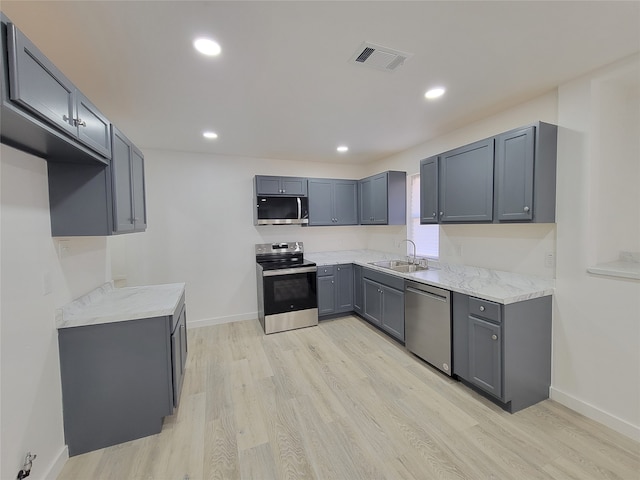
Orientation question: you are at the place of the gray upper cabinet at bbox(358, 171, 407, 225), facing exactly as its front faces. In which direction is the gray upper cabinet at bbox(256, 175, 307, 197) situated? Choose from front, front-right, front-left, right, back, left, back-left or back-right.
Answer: front-right

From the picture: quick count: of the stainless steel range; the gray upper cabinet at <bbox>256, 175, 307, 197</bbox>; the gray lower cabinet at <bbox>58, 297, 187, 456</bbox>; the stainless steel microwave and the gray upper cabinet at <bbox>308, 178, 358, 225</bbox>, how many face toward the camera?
4

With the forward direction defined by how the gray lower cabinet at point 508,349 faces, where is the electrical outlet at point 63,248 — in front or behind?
in front

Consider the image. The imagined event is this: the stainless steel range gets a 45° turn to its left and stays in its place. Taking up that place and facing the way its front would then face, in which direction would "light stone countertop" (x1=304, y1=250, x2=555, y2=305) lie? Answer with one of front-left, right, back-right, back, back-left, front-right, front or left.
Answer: front

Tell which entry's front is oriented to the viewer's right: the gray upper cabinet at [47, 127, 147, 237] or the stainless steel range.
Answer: the gray upper cabinet

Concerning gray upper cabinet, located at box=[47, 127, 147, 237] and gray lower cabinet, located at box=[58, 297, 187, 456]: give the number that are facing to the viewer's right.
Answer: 2

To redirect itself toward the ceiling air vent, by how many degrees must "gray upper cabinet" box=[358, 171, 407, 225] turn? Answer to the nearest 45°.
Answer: approximately 45° to its left

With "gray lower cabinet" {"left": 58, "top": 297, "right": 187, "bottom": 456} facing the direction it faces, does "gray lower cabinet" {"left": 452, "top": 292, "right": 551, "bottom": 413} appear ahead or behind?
ahead

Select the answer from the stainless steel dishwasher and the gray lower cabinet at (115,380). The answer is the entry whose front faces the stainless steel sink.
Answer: the gray lower cabinet

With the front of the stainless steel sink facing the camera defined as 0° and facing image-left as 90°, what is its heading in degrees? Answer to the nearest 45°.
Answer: approximately 45°

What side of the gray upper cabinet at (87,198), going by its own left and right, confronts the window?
front

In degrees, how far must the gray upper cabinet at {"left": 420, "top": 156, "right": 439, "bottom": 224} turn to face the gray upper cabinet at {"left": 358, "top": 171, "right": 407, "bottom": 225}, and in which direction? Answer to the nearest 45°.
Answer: approximately 90° to its right

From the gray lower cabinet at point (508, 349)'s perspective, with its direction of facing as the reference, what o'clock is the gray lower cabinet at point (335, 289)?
the gray lower cabinet at point (335, 289) is roughly at 2 o'clock from the gray lower cabinet at point (508, 349).
